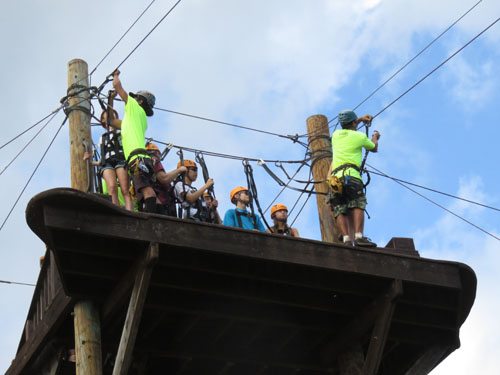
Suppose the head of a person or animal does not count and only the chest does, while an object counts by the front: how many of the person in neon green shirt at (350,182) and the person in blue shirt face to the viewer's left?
0

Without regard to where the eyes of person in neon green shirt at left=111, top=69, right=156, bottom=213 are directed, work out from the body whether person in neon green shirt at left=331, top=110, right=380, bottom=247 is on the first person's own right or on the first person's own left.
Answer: on the first person's own right

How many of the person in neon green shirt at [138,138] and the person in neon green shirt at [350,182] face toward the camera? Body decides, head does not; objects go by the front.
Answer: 0

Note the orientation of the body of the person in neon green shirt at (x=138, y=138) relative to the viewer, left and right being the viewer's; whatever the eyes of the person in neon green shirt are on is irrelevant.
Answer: facing away from the viewer and to the left of the viewer

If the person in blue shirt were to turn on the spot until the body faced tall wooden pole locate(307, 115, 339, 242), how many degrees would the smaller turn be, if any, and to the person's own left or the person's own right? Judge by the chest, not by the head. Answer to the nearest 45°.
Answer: approximately 90° to the person's own left

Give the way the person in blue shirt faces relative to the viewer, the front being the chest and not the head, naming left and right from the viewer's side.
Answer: facing the viewer and to the right of the viewer

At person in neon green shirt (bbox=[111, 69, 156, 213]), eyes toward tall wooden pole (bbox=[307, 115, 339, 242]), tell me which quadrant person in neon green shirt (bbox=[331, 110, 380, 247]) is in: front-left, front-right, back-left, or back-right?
front-right

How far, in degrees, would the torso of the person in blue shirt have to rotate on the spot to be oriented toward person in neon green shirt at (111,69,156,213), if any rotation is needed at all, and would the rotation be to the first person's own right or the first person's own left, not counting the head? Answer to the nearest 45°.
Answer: approximately 90° to the first person's own right
